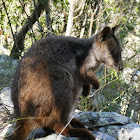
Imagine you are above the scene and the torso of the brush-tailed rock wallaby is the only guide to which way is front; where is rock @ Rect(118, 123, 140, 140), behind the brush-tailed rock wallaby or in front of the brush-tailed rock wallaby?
in front

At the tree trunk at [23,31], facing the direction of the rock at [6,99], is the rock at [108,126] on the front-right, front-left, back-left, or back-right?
front-left

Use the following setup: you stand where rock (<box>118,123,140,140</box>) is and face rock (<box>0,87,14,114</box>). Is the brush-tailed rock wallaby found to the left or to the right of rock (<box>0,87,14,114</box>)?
left

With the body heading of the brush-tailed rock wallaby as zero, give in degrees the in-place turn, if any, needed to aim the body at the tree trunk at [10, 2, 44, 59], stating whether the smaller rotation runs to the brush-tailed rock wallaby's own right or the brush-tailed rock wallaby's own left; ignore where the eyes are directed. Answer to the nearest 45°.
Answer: approximately 90° to the brush-tailed rock wallaby's own left

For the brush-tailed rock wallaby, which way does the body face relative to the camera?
to the viewer's right

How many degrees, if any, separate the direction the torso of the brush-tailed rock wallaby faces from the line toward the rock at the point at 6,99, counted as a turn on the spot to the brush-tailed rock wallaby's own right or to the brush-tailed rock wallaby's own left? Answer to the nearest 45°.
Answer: approximately 135° to the brush-tailed rock wallaby's own left

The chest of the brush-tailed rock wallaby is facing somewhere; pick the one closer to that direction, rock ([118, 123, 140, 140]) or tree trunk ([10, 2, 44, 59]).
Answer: the rock
